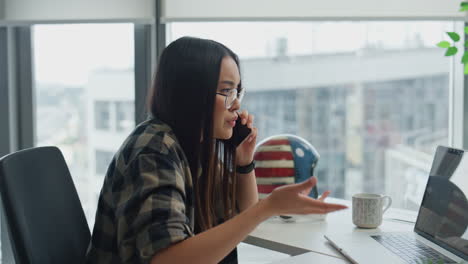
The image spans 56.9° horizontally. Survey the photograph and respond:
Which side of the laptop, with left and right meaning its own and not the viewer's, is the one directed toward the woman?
front

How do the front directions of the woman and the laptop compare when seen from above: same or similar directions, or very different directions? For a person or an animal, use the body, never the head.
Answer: very different directions

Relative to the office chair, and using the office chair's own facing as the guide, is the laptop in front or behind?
in front

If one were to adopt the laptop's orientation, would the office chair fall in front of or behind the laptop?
in front

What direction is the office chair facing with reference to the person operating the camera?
facing the viewer and to the right of the viewer

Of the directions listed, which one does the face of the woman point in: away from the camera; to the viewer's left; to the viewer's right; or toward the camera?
to the viewer's right

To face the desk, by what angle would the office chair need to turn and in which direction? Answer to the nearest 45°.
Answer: approximately 45° to its left

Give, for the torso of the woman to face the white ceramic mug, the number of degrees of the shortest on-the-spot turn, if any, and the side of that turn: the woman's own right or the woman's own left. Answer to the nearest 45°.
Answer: approximately 45° to the woman's own left

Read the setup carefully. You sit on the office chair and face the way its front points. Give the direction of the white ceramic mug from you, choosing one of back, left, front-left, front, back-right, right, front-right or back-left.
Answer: front-left

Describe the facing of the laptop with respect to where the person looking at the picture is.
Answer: facing the viewer and to the left of the viewer

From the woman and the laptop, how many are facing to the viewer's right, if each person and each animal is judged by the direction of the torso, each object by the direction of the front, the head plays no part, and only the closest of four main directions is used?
1

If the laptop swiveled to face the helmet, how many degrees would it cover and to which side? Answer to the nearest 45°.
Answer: approximately 45° to its right

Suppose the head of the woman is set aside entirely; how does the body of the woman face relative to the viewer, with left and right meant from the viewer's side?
facing to the right of the viewer
